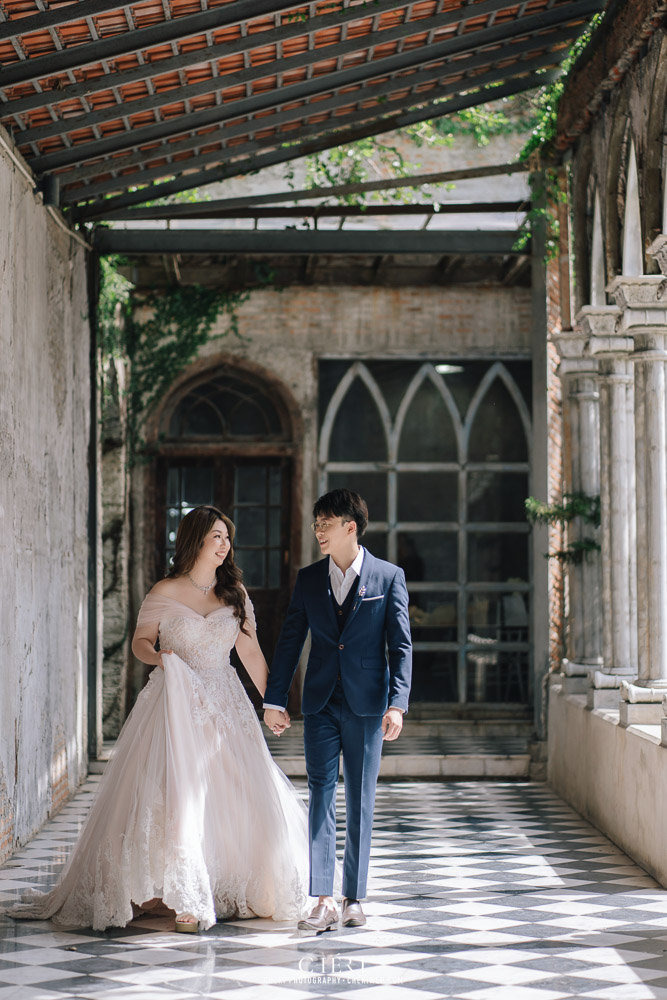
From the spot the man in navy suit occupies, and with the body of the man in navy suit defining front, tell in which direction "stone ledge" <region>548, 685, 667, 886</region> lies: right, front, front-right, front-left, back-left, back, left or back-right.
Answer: back-left

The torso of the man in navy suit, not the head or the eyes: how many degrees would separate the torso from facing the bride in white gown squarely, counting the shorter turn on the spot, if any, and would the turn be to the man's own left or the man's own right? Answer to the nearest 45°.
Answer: approximately 90° to the man's own right

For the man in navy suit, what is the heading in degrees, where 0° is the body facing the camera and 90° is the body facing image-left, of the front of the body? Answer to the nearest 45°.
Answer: approximately 0°

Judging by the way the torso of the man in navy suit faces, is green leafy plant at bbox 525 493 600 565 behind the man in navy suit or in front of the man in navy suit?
behind

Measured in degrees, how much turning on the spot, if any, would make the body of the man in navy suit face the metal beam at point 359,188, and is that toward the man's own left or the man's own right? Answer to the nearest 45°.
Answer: approximately 180°

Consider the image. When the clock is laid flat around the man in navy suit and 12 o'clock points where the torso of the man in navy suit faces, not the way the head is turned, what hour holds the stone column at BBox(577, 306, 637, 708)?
The stone column is roughly at 7 o'clock from the man in navy suit.

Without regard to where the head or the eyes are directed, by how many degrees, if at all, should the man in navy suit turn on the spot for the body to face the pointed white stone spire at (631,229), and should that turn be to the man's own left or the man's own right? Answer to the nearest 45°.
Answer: approximately 135° to the man's own left

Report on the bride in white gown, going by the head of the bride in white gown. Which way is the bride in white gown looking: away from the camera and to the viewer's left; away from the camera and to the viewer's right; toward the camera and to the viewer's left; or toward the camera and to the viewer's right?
toward the camera and to the viewer's right

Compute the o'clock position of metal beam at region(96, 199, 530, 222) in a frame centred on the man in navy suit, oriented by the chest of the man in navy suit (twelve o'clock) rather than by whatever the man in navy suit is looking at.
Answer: The metal beam is roughly at 6 o'clock from the man in navy suit.

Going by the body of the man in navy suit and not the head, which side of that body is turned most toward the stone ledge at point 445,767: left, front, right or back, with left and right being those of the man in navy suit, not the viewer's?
back
